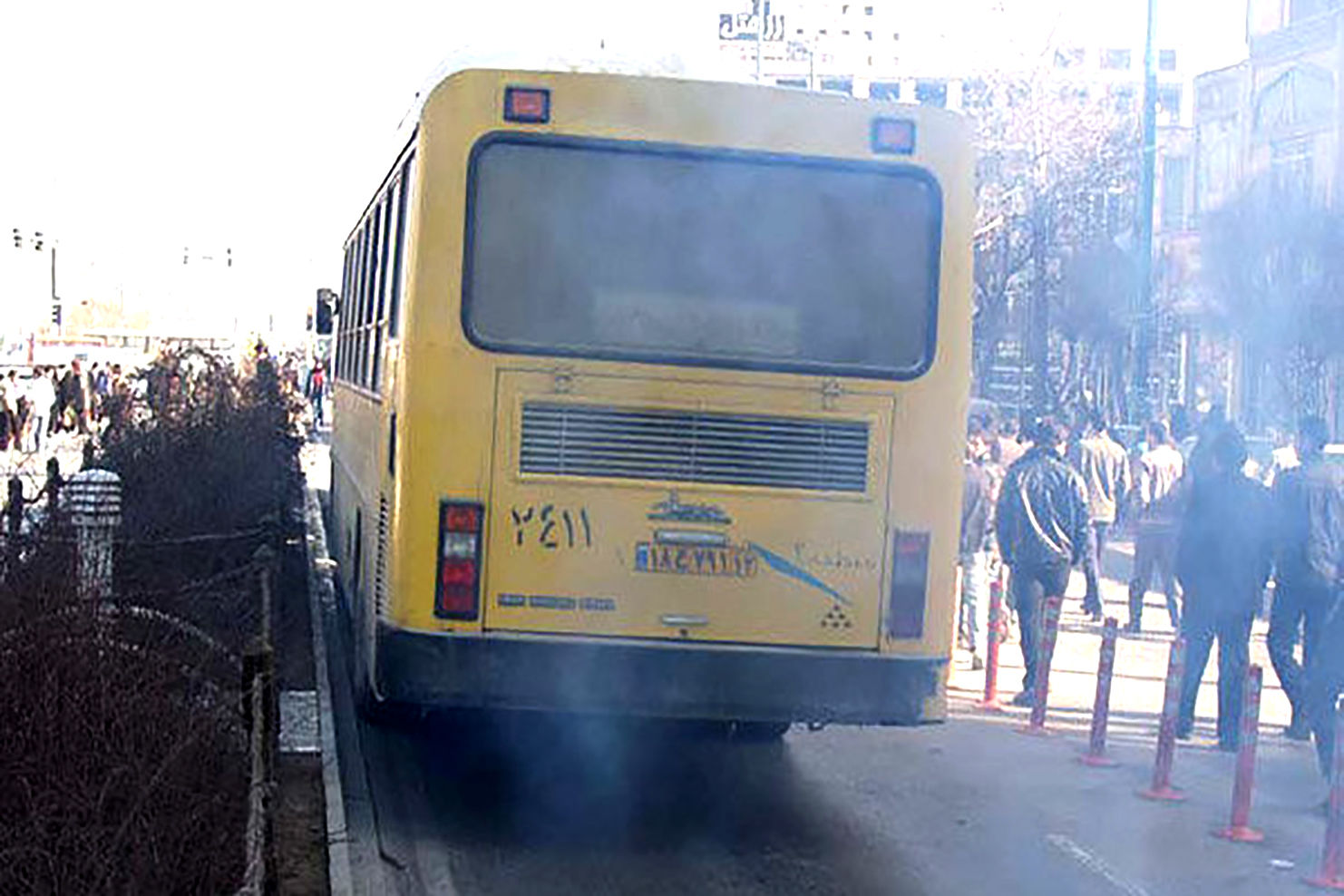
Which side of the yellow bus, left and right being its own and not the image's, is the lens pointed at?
back

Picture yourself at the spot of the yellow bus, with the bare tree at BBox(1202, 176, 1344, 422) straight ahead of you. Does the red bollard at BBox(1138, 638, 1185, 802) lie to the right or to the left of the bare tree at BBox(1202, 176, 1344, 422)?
right

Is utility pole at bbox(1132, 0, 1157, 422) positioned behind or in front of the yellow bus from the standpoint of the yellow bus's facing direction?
in front

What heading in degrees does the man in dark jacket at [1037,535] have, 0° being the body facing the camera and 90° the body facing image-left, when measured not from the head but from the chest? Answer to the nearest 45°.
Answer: approximately 180°

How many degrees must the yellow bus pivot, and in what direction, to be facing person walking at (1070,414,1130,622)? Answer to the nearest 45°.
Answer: approximately 45° to its right

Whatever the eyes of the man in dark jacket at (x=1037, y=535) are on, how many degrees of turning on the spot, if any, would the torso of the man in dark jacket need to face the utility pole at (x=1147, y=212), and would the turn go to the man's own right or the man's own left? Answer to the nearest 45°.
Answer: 0° — they already face it

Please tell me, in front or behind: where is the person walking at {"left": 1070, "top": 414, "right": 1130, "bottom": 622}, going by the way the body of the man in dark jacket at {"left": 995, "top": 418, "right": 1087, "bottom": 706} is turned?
in front

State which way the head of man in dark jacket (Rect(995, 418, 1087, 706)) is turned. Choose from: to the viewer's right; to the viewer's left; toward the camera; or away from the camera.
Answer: away from the camera

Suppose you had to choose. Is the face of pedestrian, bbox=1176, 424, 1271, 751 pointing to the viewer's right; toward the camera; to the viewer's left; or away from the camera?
away from the camera

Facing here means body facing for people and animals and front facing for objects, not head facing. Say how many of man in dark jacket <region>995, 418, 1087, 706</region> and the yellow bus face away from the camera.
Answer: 2

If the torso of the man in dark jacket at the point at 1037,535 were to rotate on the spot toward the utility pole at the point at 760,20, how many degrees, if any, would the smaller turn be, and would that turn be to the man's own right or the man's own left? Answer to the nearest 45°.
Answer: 0° — they already face it

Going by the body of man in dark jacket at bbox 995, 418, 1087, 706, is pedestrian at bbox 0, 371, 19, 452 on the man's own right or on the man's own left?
on the man's own left
